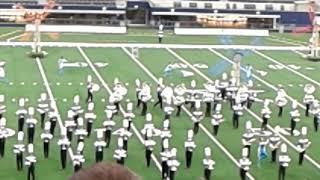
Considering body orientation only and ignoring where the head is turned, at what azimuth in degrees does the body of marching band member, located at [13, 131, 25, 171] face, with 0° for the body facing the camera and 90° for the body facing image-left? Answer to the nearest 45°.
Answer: approximately 0°

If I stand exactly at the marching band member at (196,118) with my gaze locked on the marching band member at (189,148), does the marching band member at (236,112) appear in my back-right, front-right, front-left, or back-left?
back-left

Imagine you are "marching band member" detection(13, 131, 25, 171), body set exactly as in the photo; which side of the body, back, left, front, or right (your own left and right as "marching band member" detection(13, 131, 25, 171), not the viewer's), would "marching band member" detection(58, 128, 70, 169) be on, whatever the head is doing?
left

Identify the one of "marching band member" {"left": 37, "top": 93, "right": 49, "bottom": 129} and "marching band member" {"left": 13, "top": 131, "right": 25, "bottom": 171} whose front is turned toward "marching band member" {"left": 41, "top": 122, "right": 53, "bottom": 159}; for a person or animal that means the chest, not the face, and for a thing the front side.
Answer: "marching band member" {"left": 37, "top": 93, "right": 49, "bottom": 129}

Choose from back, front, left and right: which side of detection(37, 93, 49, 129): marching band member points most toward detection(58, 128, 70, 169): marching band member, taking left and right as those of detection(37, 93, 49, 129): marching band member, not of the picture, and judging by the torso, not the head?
front

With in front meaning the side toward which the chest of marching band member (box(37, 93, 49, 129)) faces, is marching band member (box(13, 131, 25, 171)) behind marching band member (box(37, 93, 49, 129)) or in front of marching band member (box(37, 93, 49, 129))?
in front

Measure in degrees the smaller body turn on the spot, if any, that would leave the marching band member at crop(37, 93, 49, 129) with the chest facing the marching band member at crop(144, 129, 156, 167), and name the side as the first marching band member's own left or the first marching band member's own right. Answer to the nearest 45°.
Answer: approximately 45° to the first marching band member's own left

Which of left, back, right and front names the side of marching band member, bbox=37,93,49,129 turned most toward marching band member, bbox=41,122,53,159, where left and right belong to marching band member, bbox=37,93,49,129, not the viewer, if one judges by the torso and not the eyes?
front

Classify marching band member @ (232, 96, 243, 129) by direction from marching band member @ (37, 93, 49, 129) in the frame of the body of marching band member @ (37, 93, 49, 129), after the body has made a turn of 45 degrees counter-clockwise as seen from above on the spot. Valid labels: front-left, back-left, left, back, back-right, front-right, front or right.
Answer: front-left

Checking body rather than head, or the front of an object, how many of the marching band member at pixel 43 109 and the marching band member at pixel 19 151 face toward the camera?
2

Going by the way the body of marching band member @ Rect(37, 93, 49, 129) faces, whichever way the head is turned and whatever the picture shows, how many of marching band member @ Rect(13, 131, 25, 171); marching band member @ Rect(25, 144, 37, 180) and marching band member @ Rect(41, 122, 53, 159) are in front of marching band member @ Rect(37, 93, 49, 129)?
3

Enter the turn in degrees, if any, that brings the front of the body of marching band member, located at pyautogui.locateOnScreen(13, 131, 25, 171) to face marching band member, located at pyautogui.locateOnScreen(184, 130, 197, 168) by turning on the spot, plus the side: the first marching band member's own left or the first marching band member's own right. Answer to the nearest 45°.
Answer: approximately 90° to the first marching band member's own left

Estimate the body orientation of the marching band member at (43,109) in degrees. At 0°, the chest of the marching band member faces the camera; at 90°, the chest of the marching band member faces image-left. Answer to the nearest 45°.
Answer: approximately 0°
